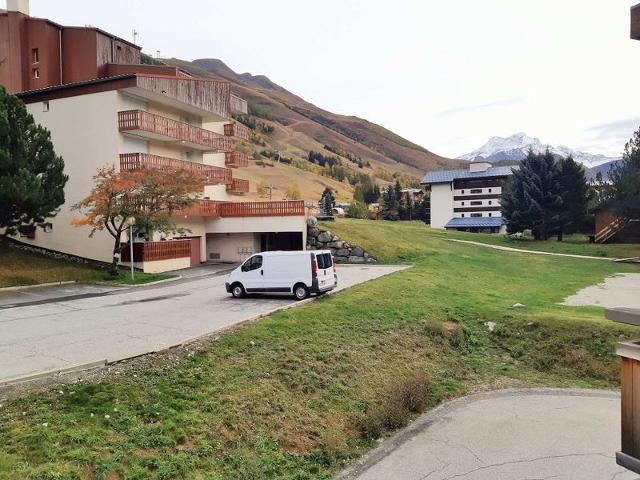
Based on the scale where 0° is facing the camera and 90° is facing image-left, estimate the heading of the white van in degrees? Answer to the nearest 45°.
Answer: approximately 135°

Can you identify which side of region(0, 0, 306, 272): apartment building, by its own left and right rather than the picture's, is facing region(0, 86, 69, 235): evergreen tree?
right

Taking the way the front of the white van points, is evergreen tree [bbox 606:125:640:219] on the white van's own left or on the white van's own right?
on the white van's own right

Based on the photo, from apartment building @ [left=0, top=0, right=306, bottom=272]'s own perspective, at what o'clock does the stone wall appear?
The stone wall is roughly at 11 o'clock from the apartment building.

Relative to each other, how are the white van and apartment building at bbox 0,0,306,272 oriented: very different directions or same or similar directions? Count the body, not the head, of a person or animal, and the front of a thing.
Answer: very different directions

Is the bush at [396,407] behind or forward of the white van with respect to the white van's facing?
behind

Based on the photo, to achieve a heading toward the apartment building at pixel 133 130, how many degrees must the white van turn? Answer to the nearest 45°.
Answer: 0° — it already faces it
